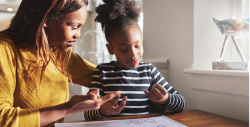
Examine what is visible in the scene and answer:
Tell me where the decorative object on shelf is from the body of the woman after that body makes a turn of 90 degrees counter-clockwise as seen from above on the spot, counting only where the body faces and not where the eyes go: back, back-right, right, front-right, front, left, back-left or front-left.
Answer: front-right

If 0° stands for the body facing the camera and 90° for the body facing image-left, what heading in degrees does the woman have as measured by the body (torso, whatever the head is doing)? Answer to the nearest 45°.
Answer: approximately 315°

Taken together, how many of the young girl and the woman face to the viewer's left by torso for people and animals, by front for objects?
0

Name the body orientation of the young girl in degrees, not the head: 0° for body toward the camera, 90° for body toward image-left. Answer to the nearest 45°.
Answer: approximately 0°
